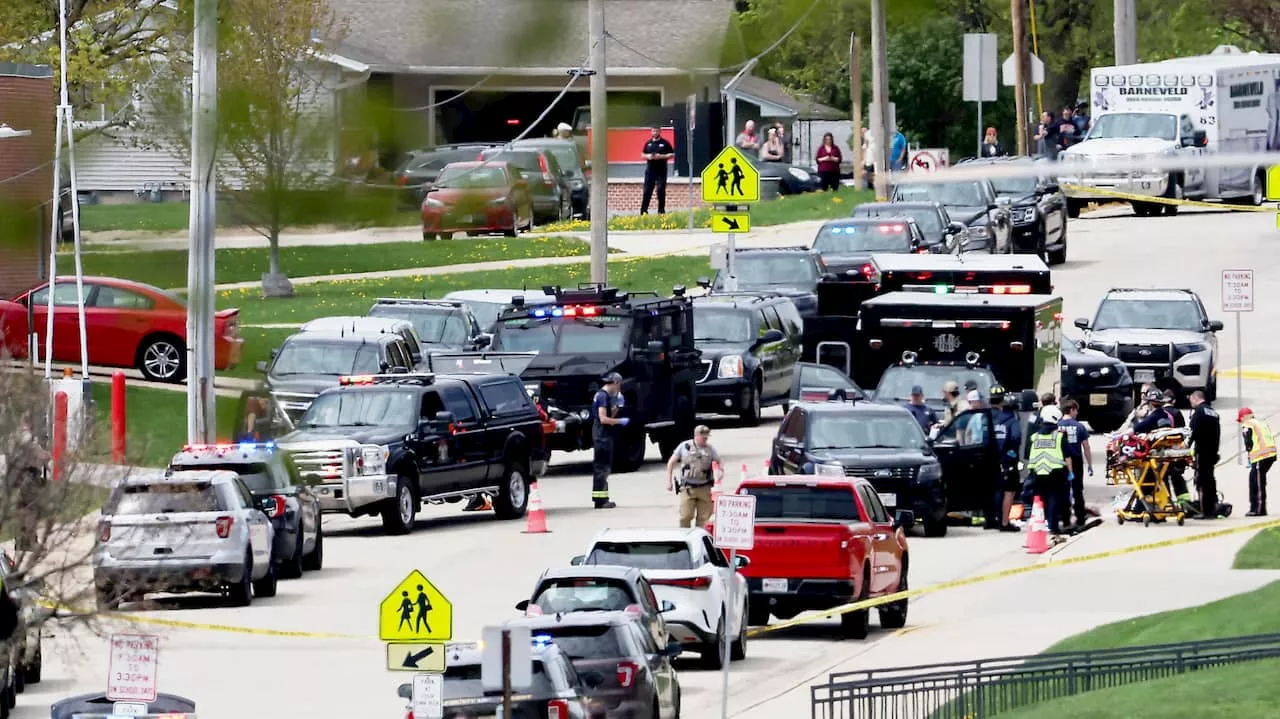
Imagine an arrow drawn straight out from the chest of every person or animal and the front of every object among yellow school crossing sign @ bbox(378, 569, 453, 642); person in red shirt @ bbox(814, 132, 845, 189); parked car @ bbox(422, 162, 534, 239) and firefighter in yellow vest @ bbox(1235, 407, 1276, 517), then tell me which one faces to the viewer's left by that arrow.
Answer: the firefighter in yellow vest

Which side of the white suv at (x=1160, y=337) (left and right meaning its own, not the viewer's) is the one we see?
front

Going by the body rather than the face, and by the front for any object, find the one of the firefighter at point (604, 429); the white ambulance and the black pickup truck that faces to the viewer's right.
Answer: the firefighter

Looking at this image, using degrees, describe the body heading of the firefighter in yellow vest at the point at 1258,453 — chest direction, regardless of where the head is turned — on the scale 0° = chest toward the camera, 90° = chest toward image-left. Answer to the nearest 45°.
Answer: approximately 90°

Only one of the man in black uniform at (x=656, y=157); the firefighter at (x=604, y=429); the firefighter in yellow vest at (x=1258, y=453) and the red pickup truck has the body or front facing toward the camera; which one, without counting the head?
the man in black uniform

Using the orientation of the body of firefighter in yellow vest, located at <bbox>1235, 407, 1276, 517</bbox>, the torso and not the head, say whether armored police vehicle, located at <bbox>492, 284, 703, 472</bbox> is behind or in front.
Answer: in front

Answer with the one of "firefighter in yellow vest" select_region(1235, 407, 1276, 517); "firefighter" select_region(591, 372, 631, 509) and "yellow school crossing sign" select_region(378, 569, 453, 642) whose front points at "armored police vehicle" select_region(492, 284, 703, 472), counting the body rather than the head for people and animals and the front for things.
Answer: the firefighter in yellow vest

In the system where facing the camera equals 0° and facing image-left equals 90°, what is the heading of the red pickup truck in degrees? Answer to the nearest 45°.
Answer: approximately 225°

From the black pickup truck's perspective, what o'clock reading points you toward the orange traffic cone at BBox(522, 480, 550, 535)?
The orange traffic cone is roughly at 8 o'clock from the black pickup truck.
